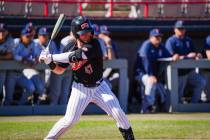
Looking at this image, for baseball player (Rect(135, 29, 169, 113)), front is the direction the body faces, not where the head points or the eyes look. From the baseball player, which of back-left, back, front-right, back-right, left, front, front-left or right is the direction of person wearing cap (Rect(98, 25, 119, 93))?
back-right

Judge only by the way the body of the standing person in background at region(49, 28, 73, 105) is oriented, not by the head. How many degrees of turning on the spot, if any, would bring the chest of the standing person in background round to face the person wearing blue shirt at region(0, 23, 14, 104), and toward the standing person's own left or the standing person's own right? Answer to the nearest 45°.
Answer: approximately 90° to the standing person's own right

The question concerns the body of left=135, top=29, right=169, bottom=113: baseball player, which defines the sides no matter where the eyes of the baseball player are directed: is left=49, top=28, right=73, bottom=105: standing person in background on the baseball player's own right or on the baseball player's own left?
on the baseball player's own right

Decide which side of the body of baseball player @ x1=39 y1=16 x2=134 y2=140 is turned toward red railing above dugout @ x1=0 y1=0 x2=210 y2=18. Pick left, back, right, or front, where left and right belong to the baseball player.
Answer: back

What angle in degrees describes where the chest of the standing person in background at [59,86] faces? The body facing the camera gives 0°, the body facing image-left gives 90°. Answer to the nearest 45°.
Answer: approximately 0°

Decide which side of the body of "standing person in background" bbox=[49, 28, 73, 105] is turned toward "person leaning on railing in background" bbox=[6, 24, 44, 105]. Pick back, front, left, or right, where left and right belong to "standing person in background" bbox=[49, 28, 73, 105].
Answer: right

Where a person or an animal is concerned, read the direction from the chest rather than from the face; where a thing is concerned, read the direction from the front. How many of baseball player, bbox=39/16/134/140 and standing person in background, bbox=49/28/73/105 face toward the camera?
2

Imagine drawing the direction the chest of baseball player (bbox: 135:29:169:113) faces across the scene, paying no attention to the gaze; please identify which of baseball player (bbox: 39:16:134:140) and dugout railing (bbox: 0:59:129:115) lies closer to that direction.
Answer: the baseball player

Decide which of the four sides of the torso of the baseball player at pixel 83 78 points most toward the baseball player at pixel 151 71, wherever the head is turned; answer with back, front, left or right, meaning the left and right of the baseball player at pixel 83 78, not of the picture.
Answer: back
